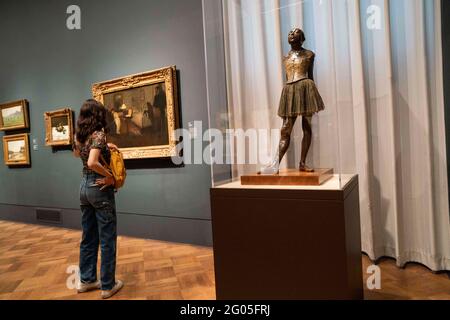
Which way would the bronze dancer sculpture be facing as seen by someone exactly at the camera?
facing the viewer and to the left of the viewer

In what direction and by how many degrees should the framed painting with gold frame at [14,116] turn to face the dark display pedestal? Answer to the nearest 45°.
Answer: approximately 45° to its left

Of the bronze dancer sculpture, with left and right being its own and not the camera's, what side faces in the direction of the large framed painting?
right

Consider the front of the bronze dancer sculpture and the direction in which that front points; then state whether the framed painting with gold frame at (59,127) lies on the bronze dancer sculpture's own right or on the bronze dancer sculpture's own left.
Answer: on the bronze dancer sculpture's own right

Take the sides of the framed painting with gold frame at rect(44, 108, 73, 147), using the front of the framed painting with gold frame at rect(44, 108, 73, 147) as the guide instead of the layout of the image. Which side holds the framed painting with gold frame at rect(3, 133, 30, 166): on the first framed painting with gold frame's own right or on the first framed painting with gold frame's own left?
on the first framed painting with gold frame's own right

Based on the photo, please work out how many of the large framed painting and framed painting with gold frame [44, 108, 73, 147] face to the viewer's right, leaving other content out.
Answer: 0

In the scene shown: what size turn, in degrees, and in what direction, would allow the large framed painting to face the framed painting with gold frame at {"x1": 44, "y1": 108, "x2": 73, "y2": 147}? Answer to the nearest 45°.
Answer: approximately 90° to its right
